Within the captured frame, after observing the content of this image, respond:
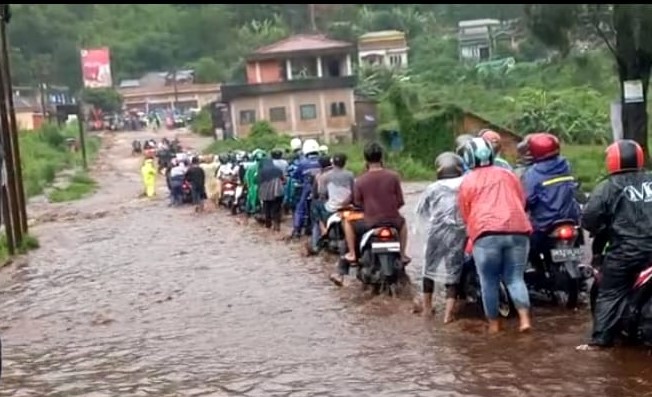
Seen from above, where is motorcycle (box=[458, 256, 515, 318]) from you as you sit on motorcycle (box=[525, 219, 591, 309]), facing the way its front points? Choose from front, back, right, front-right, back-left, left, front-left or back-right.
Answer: left

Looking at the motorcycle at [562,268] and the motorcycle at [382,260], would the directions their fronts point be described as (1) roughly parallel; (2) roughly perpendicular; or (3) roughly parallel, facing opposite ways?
roughly parallel

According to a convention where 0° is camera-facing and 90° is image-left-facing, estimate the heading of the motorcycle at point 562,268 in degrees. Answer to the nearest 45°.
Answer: approximately 180°

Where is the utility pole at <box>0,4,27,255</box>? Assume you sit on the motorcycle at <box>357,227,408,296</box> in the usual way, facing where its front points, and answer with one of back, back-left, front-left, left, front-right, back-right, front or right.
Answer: front-left

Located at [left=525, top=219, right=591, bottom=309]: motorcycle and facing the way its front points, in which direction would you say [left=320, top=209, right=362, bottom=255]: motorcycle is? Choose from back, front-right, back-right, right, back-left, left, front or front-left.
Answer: front-left

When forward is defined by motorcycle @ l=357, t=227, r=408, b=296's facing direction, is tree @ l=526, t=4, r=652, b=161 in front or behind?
in front

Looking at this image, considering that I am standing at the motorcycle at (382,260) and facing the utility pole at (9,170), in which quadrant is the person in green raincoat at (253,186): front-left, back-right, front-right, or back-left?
front-right

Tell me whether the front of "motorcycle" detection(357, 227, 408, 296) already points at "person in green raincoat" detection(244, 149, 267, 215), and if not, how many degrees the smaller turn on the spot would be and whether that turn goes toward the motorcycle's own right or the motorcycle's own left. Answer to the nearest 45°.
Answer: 0° — it already faces them

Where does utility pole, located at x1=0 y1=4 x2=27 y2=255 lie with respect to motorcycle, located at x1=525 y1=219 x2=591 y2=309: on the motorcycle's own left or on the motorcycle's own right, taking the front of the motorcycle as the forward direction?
on the motorcycle's own left

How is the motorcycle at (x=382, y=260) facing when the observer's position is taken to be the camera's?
facing away from the viewer

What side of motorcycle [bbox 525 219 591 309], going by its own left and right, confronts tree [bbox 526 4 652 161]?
front

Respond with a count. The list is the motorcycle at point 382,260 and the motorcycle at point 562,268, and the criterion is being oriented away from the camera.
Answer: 2
